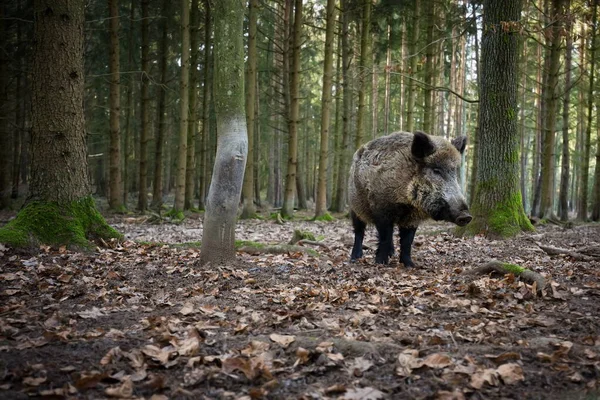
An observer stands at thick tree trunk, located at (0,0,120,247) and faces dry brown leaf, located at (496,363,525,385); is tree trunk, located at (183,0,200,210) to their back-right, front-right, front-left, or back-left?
back-left

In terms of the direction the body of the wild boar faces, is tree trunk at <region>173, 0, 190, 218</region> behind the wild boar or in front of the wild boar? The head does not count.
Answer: behind

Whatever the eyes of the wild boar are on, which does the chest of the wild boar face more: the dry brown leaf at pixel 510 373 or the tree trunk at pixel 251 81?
the dry brown leaf

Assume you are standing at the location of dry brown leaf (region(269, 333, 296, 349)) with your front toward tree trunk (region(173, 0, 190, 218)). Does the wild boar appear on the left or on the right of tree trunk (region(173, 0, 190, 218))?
right

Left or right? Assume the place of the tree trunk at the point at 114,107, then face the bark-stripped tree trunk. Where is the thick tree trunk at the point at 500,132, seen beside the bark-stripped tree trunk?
left

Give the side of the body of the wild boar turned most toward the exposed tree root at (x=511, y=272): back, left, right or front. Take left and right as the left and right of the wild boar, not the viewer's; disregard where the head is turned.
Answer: front

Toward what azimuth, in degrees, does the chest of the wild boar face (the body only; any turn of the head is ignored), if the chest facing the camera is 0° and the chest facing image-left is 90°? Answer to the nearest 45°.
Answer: approximately 315°

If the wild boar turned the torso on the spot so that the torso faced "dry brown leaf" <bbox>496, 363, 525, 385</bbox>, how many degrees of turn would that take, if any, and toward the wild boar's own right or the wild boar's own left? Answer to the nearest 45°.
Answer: approximately 45° to the wild boar's own right

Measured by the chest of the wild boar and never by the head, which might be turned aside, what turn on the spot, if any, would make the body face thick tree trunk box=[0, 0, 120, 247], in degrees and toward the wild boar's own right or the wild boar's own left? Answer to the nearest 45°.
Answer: approximately 135° to the wild boar's own right

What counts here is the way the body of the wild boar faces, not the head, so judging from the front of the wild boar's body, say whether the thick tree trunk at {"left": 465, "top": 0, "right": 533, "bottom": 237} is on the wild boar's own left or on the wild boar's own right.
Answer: on the wild boar's own left

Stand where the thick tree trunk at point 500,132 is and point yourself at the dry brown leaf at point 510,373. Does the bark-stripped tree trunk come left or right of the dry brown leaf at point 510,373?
right

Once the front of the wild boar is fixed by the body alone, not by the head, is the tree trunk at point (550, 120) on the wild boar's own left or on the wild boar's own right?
on the wild boar's own left
